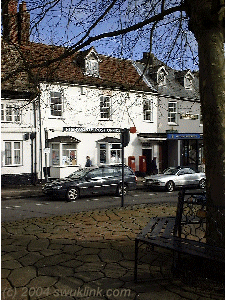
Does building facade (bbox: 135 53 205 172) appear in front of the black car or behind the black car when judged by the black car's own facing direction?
behind

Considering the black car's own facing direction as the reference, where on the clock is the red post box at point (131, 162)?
The red post box is roughly at 5 o'clock from the black car.

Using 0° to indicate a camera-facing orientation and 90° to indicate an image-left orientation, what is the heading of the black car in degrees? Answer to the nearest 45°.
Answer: approximately 45°

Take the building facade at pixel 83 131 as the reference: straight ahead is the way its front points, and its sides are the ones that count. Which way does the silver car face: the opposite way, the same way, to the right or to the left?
to the right

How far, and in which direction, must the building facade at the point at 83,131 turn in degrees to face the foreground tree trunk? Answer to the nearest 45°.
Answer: approximately 45° to its right

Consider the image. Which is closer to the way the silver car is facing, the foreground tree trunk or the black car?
the black car

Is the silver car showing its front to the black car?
yes
